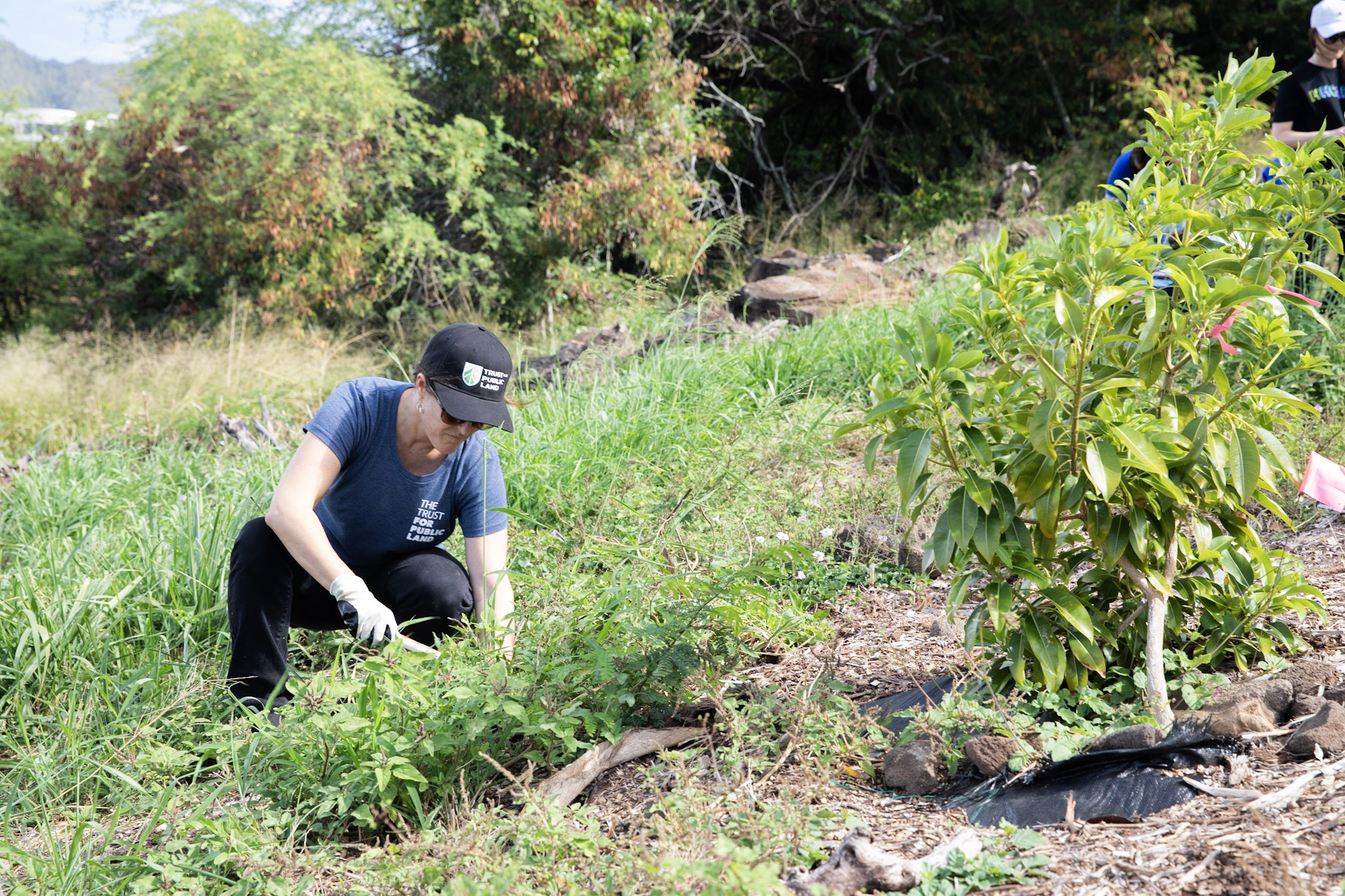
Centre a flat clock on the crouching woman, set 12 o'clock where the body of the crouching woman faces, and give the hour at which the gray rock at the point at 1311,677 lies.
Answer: The gray rock is roughly at 12 o'clock from the crouching woman.

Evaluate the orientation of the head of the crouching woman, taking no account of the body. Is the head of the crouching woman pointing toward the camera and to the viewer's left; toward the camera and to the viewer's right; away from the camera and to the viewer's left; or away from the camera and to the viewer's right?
toward the camera and to the viewer's right

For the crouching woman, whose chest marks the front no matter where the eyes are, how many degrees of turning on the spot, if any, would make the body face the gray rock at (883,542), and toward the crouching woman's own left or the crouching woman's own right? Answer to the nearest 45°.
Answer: approximately 45° to the crouching woman's own left

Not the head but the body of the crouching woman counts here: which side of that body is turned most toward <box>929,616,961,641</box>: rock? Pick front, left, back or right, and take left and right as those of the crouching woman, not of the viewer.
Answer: left

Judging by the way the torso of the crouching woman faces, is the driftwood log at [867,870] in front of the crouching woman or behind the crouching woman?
in front

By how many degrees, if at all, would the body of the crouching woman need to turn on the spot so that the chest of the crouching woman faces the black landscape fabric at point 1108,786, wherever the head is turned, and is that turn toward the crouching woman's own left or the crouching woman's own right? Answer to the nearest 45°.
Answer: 0° — they already face it

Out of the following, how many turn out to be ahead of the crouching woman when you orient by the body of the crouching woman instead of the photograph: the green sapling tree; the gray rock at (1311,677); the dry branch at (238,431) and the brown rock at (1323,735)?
3

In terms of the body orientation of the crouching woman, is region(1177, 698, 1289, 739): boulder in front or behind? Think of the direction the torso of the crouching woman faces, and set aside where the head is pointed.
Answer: in front

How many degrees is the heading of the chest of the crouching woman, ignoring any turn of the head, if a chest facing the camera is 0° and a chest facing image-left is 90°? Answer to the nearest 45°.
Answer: approximately 315°

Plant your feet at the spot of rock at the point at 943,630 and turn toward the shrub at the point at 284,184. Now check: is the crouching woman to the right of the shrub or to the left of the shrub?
left

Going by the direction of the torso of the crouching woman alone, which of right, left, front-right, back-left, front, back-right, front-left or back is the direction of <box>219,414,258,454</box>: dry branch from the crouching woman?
back-left

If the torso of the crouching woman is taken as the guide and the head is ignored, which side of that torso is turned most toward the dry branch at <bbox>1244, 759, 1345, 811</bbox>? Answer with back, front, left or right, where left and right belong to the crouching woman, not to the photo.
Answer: front

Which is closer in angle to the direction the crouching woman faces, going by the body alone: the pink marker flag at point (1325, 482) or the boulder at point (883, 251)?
the pink marker flag

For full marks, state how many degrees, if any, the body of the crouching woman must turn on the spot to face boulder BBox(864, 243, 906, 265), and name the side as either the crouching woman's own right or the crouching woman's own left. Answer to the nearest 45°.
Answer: approximately 90° to the crouching woman's own left
